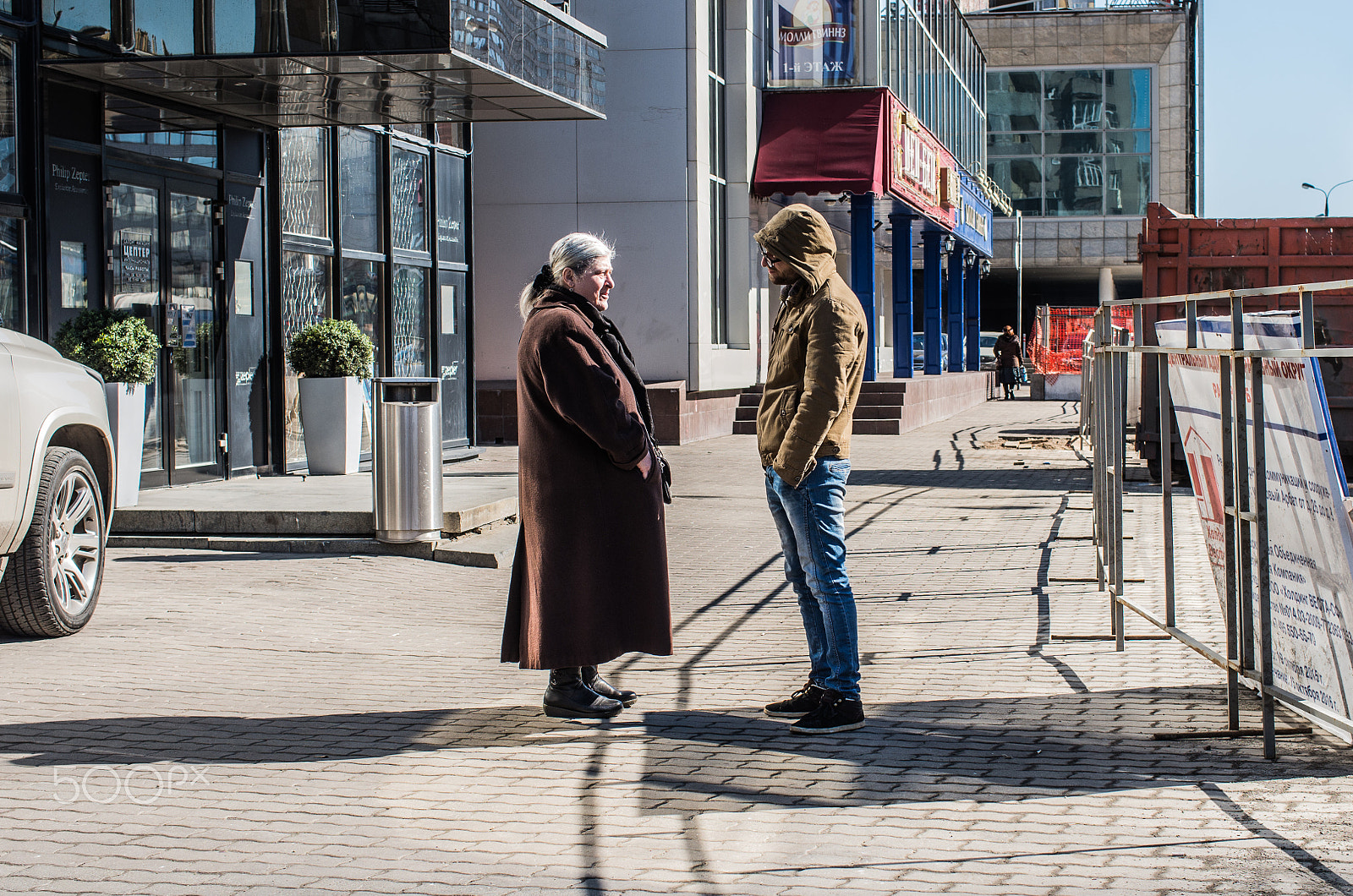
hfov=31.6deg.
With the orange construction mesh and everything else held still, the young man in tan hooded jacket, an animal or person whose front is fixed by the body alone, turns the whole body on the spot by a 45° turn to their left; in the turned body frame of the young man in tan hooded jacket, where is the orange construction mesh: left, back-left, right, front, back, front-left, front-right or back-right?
back-right

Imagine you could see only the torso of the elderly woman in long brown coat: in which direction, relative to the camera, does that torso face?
to the viewer's right

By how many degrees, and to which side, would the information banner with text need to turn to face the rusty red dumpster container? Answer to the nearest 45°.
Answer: approximately 135° to its right

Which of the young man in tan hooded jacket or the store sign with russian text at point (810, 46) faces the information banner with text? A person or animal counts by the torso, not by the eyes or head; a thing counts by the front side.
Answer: the store sign with russian text

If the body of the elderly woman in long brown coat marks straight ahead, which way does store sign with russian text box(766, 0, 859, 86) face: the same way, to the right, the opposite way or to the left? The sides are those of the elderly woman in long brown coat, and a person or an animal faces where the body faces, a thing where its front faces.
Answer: to the right

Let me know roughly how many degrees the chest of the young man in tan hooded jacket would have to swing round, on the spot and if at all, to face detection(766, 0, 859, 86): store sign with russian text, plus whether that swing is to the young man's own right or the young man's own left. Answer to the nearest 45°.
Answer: approximately 90° to the young man's own right

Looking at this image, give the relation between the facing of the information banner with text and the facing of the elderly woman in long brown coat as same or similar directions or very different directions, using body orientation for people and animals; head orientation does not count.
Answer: very different directions

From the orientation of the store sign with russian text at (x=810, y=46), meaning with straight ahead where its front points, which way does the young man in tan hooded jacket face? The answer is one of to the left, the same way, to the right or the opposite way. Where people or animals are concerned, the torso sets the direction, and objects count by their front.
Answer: to the right

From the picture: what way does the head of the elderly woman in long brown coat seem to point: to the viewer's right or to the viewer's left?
to the viewer's right

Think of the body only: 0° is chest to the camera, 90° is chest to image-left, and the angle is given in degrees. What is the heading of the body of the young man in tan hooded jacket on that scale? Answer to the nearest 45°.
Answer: approximately 90°

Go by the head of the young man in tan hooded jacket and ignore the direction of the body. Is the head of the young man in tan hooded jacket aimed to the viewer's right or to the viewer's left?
to the viewer's left

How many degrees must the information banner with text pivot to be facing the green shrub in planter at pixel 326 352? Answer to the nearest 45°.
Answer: approximately 90° to its right
